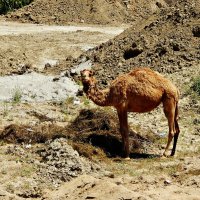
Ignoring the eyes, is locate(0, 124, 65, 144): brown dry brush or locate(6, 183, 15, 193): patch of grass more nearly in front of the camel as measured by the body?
the brown dry brush

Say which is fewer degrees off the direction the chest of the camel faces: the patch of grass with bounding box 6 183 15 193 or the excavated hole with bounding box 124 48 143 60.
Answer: the patch of grass

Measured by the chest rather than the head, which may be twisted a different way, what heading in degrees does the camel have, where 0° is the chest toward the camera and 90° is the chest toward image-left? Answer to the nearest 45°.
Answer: approximately 90°

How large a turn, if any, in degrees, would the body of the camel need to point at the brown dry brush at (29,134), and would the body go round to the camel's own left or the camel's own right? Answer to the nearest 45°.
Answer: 0° — it already faces it

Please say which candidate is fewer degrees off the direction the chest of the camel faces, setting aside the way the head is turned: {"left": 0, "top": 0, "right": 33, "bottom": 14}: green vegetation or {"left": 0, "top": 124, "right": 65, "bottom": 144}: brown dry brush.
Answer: the brown dry brush

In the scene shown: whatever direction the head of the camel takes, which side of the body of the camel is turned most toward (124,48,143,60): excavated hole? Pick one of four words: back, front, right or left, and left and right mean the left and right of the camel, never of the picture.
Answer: right

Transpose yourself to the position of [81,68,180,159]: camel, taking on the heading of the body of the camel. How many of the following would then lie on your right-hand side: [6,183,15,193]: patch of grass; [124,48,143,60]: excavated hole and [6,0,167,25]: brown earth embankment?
2

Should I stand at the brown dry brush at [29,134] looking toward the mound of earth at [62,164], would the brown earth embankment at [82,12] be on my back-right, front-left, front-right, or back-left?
back-left

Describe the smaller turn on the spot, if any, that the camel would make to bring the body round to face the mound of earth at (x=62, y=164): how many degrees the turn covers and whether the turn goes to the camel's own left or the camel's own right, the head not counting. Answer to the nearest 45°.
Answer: approximately 45° to the camel's own left

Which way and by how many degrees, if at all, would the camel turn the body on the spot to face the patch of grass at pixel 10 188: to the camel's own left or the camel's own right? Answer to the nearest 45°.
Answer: approximately 45° to the camel's own left

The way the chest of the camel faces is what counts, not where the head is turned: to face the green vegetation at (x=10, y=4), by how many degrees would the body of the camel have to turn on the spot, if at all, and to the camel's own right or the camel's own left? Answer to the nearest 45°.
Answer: approximately 90° to the camel's own right

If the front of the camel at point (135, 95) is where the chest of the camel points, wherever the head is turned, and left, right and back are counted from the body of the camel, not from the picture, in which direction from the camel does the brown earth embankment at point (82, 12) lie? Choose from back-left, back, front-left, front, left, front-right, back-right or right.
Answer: right
